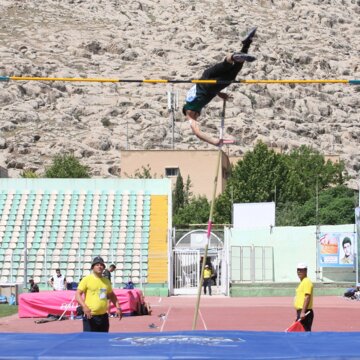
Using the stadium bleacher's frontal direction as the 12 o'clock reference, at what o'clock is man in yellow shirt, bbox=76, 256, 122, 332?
The man in yellow shirt is roughly at 12 o'clock from the stadium bleacher.

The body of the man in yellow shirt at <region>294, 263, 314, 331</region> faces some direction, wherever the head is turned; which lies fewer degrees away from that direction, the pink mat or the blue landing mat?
the blue landing mat

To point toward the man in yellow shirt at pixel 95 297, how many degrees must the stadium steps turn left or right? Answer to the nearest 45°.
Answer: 0° — it already faces them

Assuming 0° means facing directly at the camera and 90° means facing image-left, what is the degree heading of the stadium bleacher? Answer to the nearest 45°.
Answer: approximately 0°

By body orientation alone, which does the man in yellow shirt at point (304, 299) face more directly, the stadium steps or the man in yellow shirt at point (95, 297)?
the man in yellow shirt

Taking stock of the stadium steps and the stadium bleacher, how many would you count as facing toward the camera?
2

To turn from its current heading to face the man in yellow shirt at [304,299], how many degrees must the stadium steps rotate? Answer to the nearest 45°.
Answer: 0° — it already faces them

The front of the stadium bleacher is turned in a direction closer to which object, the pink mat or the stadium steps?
the pink mat

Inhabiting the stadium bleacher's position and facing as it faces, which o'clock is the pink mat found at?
The pink mat is roughly at 12 o'clock from the stadium bleacher.
